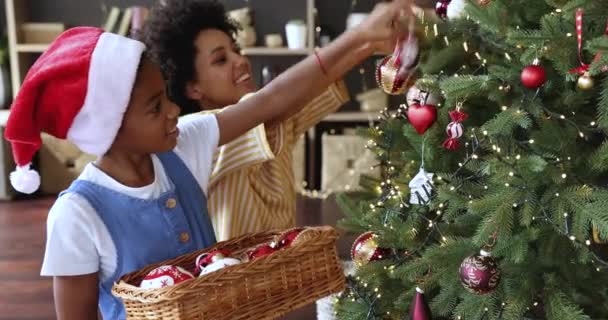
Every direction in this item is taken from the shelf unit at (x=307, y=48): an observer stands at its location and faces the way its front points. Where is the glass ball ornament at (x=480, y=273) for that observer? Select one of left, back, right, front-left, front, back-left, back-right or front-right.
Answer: front

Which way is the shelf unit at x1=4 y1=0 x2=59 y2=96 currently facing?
toward the camera

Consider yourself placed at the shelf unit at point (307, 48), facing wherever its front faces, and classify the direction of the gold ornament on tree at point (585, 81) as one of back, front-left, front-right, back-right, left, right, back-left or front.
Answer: front

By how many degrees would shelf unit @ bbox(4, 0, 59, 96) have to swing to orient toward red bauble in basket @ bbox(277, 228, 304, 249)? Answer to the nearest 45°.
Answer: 0° — it already faces it

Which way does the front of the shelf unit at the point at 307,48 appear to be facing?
toward the camera

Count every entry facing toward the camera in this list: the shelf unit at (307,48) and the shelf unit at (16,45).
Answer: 2

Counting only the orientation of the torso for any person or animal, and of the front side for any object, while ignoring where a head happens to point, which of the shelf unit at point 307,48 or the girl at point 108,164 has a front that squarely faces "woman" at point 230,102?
the shelf unit

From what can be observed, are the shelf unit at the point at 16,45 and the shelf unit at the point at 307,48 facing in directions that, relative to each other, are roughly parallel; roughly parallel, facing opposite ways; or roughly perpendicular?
roughly parallel

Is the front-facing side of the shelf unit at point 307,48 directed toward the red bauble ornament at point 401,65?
yes

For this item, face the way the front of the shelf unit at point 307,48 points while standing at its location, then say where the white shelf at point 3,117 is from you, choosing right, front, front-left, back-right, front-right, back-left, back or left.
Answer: right

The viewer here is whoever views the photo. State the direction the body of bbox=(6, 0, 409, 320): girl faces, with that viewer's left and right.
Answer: facing the viewer and to the right of the viewer

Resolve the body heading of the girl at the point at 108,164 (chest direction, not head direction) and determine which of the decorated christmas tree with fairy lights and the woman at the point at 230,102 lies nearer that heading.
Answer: the decorated christmas tree with fairy lights

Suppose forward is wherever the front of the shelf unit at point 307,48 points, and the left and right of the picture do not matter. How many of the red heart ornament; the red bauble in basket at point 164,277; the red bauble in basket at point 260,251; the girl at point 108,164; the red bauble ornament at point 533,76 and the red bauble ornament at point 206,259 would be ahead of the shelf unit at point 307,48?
6

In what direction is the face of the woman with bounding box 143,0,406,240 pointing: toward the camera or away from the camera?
toward the camera
